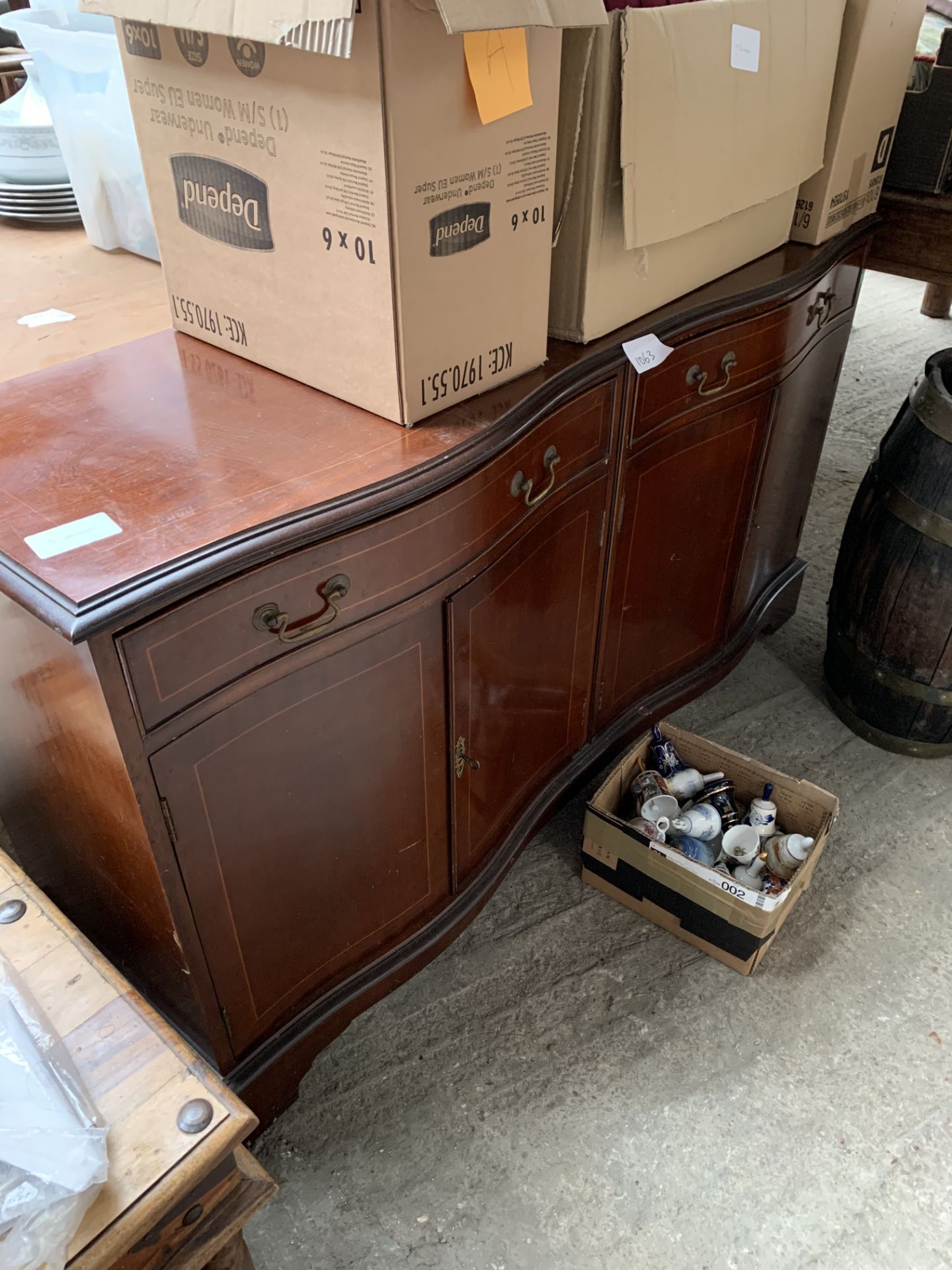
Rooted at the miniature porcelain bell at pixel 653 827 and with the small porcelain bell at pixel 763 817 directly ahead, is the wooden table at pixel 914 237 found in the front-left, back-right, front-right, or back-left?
front-left

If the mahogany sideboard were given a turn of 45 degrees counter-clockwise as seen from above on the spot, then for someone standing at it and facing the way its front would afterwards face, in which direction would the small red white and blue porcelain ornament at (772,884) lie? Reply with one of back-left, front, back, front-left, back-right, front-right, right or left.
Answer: front

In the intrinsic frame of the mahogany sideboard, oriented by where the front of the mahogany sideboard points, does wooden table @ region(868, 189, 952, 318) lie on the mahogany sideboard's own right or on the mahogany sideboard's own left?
on the mahogany sideboard's own left

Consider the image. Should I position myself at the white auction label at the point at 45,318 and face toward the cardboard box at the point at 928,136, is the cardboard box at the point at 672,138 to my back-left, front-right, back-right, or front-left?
front-right

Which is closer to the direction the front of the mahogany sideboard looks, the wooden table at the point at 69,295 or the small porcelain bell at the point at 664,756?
the small porcelain bell

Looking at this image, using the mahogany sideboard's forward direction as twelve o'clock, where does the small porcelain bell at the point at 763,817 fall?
The small porcelain bell is roughly at 10 o'clock from the mahogany sideboard.

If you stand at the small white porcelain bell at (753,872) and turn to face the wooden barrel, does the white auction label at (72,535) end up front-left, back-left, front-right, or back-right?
back-left

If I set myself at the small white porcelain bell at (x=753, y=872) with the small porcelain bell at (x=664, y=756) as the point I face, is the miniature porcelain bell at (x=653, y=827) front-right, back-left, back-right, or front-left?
front-left

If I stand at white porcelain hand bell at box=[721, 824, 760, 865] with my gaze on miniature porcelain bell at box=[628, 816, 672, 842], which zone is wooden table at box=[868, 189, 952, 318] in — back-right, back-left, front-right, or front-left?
back-right
